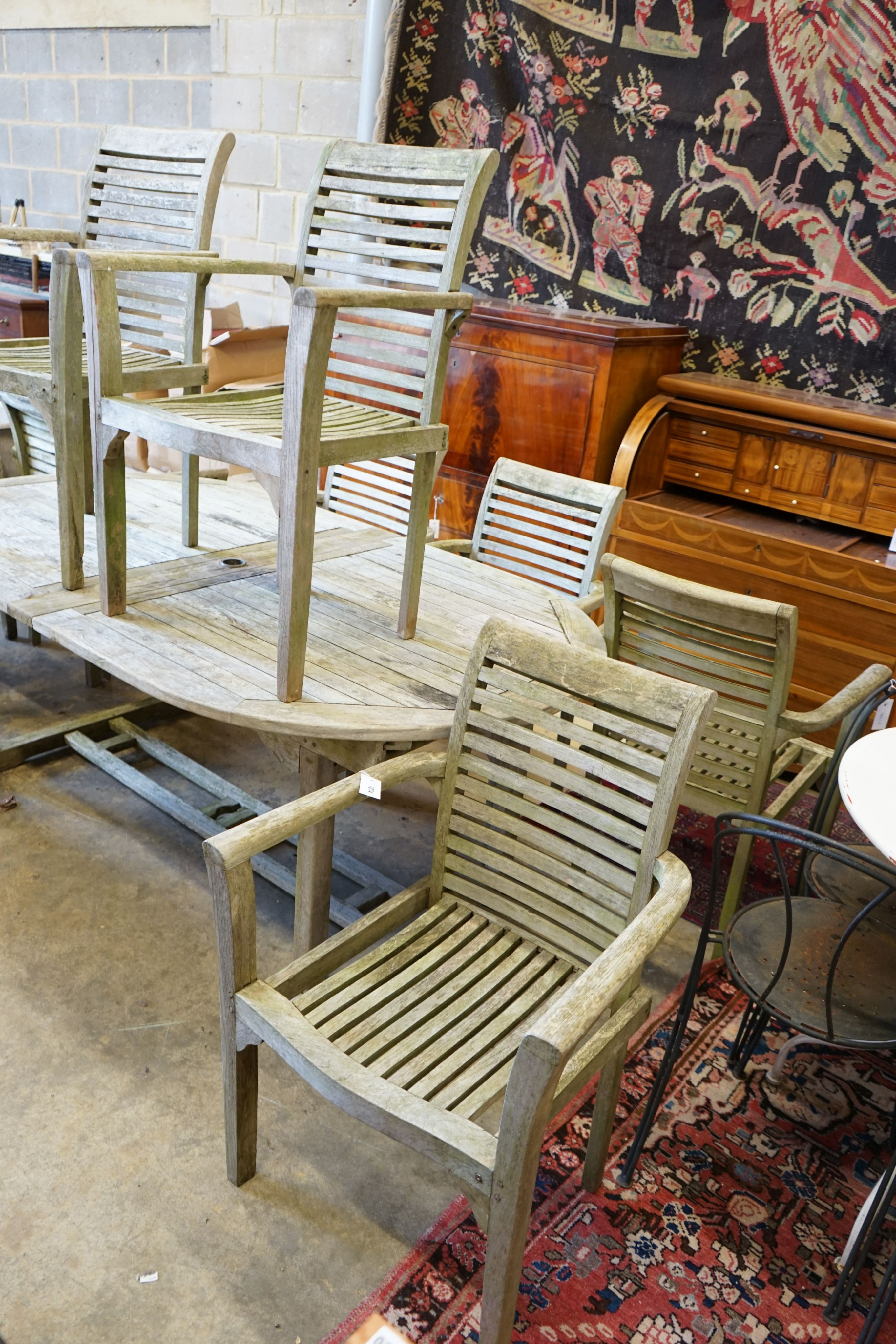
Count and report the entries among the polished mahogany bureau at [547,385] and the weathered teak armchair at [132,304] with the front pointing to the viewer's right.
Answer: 0

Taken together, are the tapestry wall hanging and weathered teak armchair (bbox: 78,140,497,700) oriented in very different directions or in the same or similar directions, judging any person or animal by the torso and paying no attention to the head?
same or similar directions

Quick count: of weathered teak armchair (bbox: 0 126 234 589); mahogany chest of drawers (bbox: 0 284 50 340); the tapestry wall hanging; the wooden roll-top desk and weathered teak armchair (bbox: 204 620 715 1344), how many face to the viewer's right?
0

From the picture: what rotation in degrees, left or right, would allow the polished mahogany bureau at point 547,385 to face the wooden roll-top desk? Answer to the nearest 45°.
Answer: approximately 135° to its left

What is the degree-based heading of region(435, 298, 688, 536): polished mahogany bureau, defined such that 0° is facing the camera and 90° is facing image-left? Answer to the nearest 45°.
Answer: approximately 45°

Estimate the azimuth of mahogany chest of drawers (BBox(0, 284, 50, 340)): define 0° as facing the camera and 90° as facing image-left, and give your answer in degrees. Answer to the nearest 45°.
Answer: approximately 45°

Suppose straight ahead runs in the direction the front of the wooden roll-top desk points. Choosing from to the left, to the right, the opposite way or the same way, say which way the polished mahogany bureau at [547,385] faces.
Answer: the same way

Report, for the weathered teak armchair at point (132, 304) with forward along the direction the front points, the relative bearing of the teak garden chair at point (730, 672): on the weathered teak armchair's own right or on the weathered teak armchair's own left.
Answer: on the weathered teak armchair's own left

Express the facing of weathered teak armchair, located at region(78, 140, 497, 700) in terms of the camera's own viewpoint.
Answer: facing the viewer and to the left of the viewer

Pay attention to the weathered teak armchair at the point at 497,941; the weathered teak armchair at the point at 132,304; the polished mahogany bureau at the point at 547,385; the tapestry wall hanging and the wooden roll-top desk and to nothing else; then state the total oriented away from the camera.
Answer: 0

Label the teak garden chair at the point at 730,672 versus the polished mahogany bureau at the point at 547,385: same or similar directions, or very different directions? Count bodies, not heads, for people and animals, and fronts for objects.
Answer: very different directions

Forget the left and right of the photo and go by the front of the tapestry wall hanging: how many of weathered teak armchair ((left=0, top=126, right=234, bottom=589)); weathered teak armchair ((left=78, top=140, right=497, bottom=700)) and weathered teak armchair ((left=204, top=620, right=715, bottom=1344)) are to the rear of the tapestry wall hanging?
0

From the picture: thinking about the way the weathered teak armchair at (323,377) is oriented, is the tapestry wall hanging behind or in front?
behind

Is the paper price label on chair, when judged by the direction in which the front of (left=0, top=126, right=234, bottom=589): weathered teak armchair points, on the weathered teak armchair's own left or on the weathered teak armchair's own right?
on the weathered teak armchair's own left
